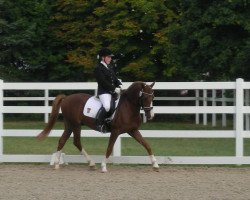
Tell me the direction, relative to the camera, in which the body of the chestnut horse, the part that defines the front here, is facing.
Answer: to the viewer's right

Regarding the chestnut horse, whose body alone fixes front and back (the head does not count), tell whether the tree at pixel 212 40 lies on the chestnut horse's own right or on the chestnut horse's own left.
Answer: on the chestnut horse's own left

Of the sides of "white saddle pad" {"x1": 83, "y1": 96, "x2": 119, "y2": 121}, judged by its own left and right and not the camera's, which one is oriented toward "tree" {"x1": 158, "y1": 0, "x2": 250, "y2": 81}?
left

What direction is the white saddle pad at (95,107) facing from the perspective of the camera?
to the viewer's right
